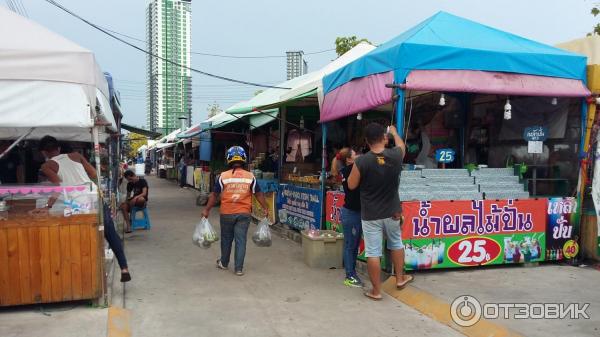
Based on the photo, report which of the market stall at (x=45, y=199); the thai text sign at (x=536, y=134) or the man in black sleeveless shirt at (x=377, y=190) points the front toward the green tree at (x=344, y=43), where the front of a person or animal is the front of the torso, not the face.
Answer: the man in black sleeveless shirt

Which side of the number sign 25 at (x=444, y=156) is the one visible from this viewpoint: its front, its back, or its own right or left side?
front

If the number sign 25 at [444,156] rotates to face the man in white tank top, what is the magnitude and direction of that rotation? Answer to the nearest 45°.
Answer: approximately 45° to its right

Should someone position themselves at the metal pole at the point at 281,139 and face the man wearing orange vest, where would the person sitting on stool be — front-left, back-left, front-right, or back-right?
front-right

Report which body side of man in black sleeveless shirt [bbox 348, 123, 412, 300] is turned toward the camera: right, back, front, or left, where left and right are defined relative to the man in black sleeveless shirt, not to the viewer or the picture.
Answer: back

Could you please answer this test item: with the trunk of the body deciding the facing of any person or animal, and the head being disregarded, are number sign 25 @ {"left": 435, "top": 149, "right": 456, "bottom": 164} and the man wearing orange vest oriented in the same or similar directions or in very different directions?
very different directions

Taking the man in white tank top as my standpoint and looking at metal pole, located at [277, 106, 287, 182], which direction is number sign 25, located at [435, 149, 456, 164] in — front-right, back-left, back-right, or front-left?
front-right

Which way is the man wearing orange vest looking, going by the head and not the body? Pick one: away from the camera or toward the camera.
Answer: away from the camera

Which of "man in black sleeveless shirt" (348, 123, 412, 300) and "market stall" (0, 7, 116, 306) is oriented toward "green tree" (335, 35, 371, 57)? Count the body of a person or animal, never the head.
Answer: the man in black sleeveless shirt

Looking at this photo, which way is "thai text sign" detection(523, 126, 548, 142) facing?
toward the camera

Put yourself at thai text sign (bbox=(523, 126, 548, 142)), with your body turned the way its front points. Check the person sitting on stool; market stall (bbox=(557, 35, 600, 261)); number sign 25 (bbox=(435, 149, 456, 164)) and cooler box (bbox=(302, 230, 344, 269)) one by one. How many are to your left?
1

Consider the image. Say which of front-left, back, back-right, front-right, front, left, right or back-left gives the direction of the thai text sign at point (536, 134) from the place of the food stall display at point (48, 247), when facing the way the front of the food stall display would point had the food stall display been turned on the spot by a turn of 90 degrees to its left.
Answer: front

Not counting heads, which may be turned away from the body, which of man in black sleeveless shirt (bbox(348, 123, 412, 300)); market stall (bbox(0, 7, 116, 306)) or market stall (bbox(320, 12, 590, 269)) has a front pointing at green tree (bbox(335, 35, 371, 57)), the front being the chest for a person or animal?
the man in black sleeveless shirt

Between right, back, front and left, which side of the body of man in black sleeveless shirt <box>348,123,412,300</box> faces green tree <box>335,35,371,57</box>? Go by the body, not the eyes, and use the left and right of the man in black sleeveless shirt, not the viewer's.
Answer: front
